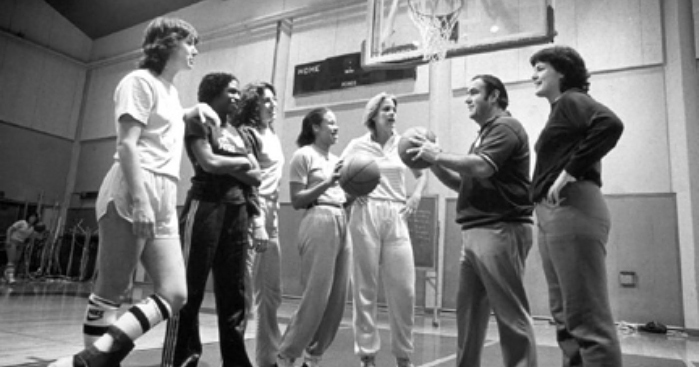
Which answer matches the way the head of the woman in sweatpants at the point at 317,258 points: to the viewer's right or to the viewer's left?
to the viewer's right

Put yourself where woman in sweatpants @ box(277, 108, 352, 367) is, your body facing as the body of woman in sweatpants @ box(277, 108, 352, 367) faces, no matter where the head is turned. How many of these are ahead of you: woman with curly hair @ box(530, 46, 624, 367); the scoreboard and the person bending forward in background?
1

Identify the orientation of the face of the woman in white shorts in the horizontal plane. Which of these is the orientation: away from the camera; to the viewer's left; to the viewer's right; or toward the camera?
to the viewer's right

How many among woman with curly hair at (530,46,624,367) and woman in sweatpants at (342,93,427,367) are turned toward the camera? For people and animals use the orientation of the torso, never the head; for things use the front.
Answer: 1

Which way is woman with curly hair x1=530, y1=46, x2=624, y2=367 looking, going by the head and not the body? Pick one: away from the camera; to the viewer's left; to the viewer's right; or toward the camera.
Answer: to the viewer's left

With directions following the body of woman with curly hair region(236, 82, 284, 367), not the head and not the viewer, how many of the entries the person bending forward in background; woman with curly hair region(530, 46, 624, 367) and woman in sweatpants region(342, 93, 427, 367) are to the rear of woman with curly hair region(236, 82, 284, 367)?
1

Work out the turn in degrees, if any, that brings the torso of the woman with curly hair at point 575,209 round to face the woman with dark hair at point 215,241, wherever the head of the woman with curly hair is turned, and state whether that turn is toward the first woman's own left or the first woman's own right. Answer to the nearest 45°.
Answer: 0° — they already face them

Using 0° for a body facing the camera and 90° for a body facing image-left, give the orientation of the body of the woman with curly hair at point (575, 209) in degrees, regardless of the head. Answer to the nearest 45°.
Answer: approximately 90°

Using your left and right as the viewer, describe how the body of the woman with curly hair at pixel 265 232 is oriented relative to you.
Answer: facing the viewer and to the right of the viewer

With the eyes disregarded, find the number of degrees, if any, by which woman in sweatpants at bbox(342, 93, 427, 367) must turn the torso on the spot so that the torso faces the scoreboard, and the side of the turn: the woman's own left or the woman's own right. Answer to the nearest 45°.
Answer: approximately 180°

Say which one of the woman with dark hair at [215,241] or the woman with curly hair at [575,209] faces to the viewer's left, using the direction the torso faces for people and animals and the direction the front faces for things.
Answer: the woman with curly hair
